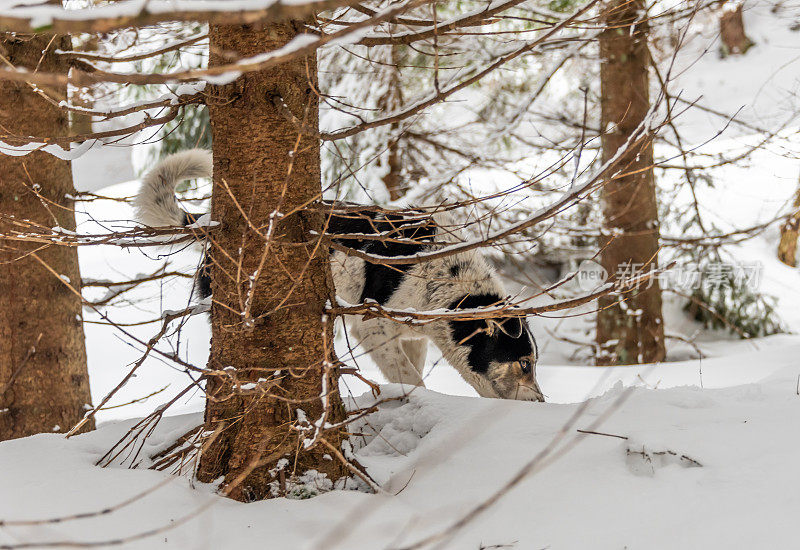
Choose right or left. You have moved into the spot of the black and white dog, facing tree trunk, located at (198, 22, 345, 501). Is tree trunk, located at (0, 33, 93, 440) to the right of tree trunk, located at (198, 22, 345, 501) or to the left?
right

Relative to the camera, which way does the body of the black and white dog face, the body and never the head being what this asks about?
to the viewer's right

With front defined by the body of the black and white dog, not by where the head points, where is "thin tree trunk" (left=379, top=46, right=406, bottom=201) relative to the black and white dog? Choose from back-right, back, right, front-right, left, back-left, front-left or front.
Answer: left

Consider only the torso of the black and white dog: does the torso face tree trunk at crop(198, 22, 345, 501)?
no

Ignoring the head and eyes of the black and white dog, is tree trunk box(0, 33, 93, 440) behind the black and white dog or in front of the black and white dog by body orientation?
behind

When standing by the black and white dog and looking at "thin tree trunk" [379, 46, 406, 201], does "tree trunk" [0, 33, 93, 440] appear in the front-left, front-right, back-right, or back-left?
back-left

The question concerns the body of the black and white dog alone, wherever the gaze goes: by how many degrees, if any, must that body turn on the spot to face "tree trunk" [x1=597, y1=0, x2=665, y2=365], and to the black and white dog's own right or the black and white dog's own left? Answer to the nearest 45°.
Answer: approximately 45° to the black and white dog's own left
